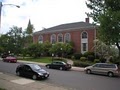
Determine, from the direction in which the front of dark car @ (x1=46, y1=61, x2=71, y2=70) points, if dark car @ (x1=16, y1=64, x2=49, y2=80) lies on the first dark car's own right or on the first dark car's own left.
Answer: on the first dark car's own left

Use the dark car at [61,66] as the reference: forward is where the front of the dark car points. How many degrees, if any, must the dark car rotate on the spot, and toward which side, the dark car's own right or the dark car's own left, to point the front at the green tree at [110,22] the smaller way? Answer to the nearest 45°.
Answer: approximately 180°

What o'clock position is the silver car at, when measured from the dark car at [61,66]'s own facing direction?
The silver car is roughly at 6 o'clock from the dark car.

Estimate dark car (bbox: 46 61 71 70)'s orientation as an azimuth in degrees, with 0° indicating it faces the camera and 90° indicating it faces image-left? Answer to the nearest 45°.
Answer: approximately 135°
